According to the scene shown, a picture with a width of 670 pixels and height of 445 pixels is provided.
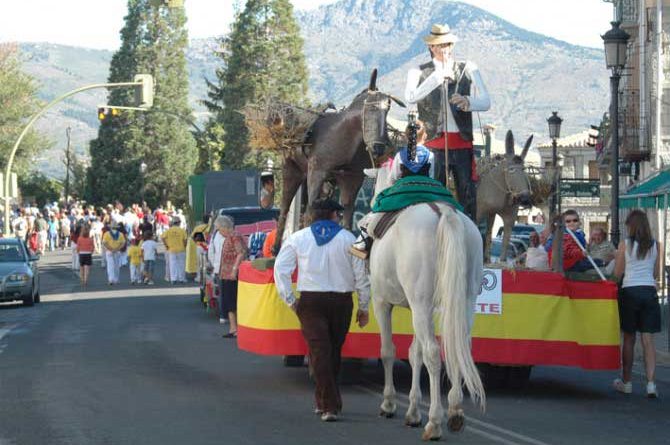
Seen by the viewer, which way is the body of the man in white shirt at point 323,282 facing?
away from the camera

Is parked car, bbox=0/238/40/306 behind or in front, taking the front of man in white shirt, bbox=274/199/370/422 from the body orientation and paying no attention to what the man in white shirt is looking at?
in front

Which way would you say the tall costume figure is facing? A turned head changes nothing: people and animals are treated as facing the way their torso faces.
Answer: toward the camera

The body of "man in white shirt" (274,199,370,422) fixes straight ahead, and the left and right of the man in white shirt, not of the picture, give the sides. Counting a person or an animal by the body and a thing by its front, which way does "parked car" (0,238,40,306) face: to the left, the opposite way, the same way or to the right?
the opposite way

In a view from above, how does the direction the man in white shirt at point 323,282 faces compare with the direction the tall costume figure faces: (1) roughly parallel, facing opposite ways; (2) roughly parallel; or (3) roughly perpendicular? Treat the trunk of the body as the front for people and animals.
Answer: roughly parallel, facing opposite ways

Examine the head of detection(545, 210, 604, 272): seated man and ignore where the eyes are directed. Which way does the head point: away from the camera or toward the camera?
toward the camera

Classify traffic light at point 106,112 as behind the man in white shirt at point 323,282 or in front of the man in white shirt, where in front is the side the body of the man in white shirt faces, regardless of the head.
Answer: in front

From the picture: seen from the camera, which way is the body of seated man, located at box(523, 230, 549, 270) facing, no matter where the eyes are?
toward the camera

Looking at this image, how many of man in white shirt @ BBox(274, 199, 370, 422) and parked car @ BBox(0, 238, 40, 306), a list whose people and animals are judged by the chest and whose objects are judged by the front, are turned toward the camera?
1

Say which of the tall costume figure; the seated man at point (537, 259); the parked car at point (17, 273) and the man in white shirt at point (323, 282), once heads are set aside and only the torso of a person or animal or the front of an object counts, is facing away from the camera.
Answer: the man in white shirt

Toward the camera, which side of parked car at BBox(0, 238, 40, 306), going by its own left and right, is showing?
front
